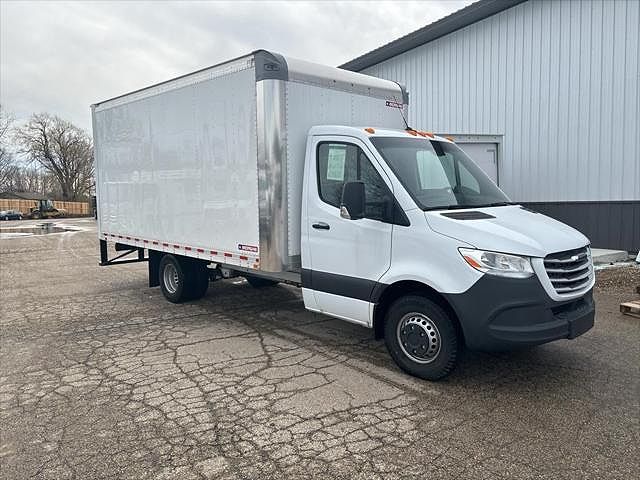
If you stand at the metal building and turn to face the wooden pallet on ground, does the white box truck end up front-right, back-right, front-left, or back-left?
front-right

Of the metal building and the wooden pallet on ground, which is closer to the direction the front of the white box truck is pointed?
the wooden pallet on ground

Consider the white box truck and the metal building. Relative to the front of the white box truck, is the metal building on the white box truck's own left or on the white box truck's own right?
on the white box truck's own left

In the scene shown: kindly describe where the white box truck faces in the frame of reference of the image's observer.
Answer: facing the viewer and to the right of the viewer
